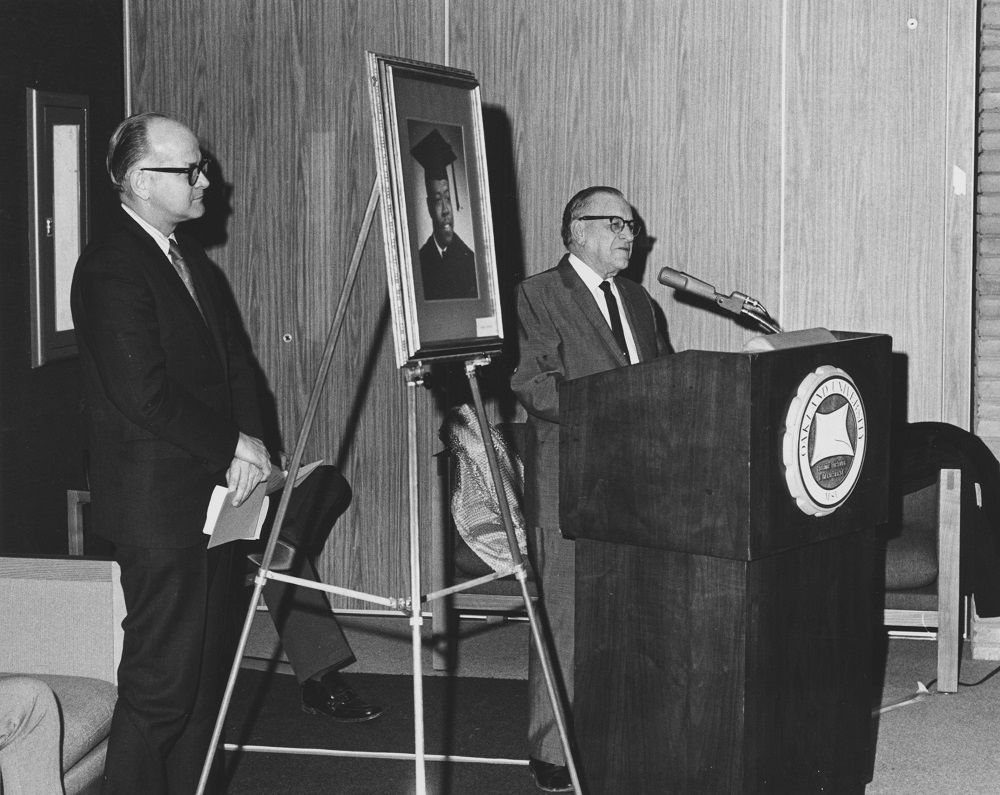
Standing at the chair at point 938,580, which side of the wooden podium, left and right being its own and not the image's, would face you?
left

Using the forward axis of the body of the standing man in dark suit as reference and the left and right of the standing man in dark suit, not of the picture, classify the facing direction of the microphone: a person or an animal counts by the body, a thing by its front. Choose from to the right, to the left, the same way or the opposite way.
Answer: the opposite way

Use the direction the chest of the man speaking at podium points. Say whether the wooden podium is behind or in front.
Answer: in front

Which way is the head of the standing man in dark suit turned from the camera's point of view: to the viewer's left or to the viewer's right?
to the viewer's right

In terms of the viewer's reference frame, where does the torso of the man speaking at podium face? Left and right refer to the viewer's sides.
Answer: facing the viewer and to the right of the viewer

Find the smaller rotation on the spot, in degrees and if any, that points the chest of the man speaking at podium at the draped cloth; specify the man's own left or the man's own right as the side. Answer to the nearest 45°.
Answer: approximately 135° to the man's own left

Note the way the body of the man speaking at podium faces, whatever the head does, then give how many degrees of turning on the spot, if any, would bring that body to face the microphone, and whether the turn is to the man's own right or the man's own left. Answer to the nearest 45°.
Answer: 0° — they already face it

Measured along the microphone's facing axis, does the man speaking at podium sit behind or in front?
in front

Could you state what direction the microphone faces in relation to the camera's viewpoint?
facing to the left of the viewer

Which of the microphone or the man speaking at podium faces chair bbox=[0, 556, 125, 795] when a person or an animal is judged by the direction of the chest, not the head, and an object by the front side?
the microphone

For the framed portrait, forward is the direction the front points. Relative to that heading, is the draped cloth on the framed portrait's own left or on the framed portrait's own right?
on the framed portrait's own left

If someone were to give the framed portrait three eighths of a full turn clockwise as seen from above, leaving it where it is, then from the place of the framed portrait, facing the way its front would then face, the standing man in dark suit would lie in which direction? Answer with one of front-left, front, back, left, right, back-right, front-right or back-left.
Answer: front
